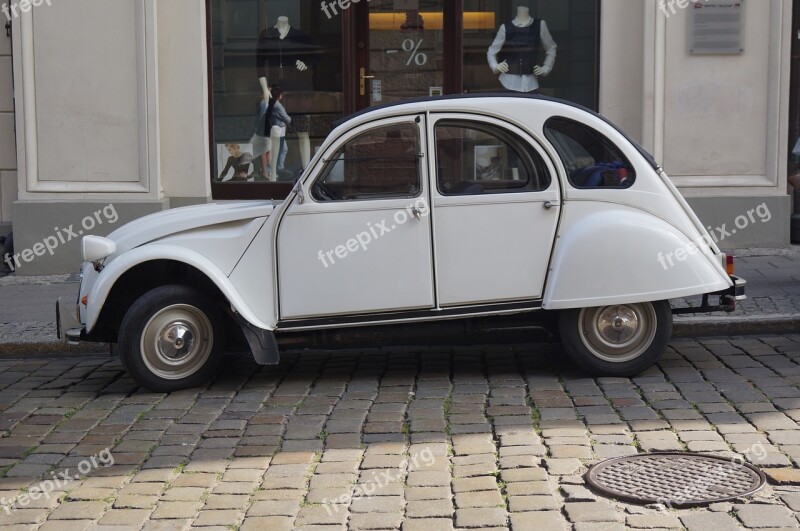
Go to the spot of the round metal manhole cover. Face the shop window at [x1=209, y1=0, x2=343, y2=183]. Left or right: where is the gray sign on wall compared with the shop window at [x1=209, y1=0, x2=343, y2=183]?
right

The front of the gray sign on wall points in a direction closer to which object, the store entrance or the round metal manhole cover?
the round metal manhole cover

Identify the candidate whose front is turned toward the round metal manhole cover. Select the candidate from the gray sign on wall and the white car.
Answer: the gray sign on wall

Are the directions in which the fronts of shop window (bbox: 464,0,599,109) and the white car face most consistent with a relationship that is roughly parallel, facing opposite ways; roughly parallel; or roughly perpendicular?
roughly perpendicular

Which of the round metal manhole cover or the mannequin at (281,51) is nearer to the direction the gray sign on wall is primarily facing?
the round metal manhole cover

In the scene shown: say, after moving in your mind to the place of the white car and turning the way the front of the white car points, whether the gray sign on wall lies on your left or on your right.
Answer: on your right

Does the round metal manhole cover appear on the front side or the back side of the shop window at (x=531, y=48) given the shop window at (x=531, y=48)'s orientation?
on the front side

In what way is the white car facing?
to the viewer's left

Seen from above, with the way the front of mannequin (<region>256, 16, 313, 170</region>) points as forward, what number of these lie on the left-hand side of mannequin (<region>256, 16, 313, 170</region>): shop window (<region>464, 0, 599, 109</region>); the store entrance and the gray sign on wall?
3

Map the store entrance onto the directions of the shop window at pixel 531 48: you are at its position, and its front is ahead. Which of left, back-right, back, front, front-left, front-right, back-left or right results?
right

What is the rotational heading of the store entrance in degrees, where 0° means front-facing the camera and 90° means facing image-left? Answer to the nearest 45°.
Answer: approximately 0°

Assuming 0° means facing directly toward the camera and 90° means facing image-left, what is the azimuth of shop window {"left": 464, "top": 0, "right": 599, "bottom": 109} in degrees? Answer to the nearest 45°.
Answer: approximately 0°

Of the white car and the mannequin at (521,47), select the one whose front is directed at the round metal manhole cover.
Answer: the mannequin

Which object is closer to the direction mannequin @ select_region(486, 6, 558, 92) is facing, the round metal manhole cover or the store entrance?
the round metal manhole cover
